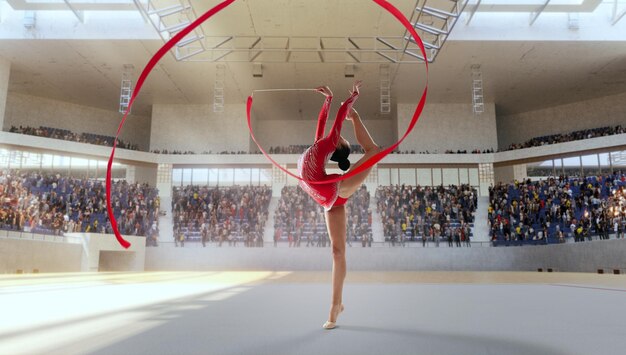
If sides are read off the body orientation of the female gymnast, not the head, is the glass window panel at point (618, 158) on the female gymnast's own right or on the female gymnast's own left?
on the female gymnast's own right

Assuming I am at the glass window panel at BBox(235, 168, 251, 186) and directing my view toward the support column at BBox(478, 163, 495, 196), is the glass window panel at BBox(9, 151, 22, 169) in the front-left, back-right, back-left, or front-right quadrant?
back-right

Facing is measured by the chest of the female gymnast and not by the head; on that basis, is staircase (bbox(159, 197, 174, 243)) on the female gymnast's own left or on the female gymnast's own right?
on the female gymnast's own right

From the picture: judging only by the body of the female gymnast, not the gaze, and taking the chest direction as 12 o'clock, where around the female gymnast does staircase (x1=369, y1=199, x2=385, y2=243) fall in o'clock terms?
The staircase is roughly at 3 o'clock from the female gymnast.

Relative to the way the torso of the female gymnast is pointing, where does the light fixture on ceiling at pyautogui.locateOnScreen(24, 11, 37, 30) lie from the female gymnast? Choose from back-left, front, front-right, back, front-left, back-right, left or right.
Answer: front-right

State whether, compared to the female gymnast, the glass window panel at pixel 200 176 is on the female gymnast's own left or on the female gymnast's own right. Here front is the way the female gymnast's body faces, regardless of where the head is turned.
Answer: on the female gymnast's own right

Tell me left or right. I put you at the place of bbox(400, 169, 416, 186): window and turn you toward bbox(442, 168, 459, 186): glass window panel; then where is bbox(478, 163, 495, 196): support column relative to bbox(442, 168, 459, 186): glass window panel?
right

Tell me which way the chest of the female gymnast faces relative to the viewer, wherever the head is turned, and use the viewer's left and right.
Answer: facing to the left of the viewer

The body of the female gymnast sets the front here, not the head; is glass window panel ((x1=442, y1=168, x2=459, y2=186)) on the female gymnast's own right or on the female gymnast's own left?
on the female gymnast's own right

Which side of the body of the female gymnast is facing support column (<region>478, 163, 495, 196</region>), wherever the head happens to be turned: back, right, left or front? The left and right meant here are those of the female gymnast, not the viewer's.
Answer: right

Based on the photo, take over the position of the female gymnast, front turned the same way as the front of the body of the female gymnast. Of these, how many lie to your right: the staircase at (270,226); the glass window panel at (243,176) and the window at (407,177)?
3
